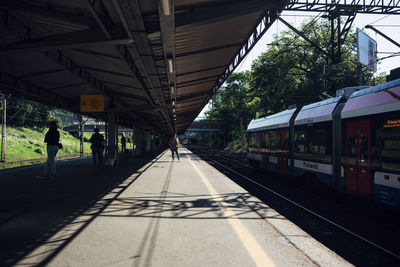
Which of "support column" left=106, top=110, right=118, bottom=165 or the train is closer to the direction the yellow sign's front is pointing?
the train

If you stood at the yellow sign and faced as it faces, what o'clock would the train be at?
The train is roughly at 11 o'clock from the yellow sign.

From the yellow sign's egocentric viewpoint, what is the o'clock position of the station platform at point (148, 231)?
The station platform is roughly at 12 o'clock from the yellow sign.

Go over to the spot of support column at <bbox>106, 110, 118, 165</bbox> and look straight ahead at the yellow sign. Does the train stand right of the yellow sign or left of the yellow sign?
left

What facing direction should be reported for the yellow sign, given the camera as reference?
facing the viewer
